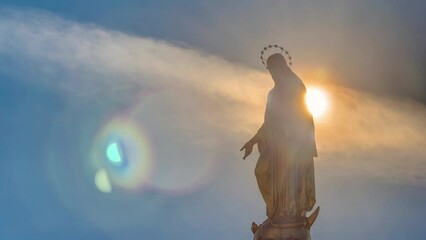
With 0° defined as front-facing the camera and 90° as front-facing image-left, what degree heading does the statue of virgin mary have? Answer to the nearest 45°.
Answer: approximately 45°
